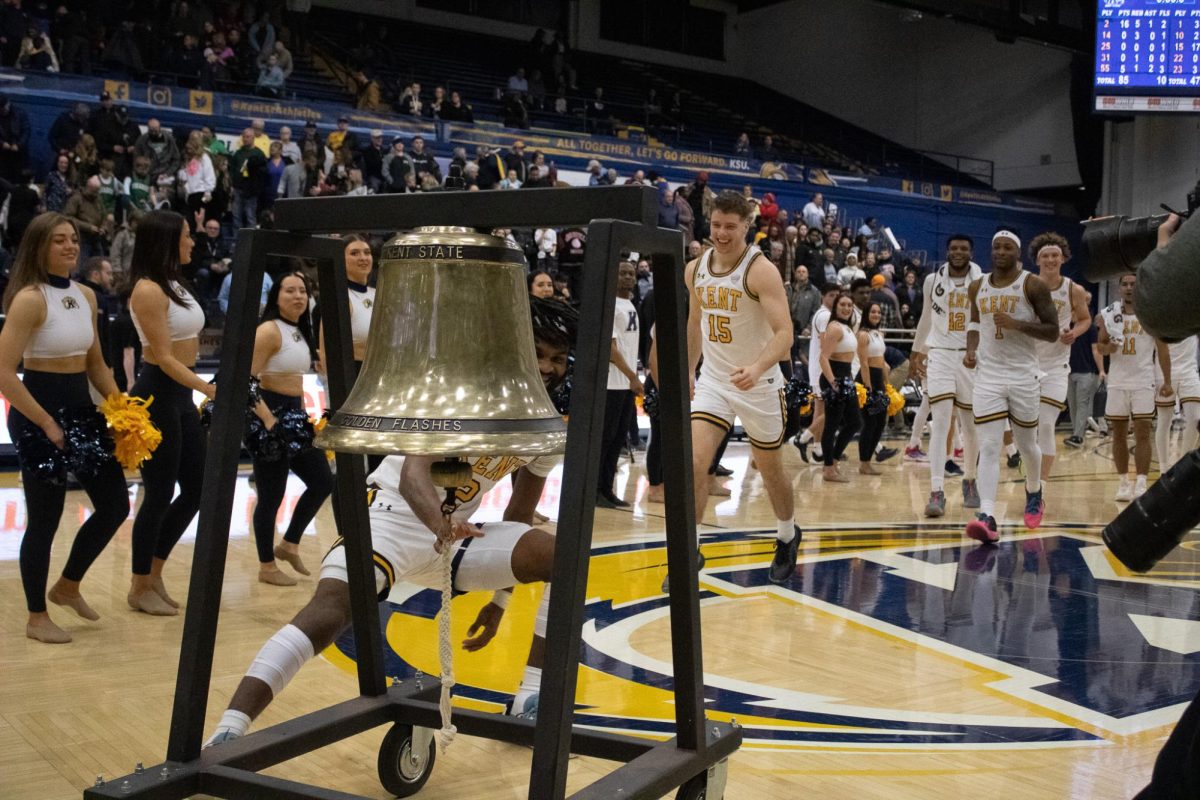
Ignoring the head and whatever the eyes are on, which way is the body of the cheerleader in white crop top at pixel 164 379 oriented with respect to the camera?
to the viewer's right

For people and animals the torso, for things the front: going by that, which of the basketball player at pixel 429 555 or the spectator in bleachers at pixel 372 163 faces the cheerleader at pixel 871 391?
the spectator in bleachers

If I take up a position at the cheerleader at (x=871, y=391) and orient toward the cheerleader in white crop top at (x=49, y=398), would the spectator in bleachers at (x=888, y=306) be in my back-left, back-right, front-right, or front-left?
back-right

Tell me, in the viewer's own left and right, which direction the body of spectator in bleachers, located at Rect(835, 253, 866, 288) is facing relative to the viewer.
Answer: facing the viewer

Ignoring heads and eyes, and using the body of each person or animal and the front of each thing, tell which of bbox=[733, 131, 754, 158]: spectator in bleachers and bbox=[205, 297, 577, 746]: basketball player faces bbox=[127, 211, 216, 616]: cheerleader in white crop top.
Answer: the spectator in bleachers

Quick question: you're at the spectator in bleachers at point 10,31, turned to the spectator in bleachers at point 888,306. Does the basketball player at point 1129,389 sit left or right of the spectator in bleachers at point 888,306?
right

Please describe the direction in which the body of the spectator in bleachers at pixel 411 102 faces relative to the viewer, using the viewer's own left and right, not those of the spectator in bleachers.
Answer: facing the viewer and to the right of the viewer

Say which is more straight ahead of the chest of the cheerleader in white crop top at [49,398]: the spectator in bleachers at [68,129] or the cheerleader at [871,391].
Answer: the cheerleader

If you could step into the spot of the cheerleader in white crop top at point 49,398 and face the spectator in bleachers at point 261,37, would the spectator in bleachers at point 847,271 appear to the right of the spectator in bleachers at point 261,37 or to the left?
right

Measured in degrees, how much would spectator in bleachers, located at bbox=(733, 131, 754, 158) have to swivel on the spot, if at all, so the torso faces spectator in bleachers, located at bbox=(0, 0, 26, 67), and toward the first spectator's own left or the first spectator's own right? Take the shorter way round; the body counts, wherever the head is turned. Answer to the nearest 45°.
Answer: approximately 45° to the first spectator's own right

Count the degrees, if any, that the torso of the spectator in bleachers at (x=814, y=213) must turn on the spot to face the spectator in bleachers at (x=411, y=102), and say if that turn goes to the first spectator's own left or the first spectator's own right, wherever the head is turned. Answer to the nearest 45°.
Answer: approximately 90° to the first spectator's own right
